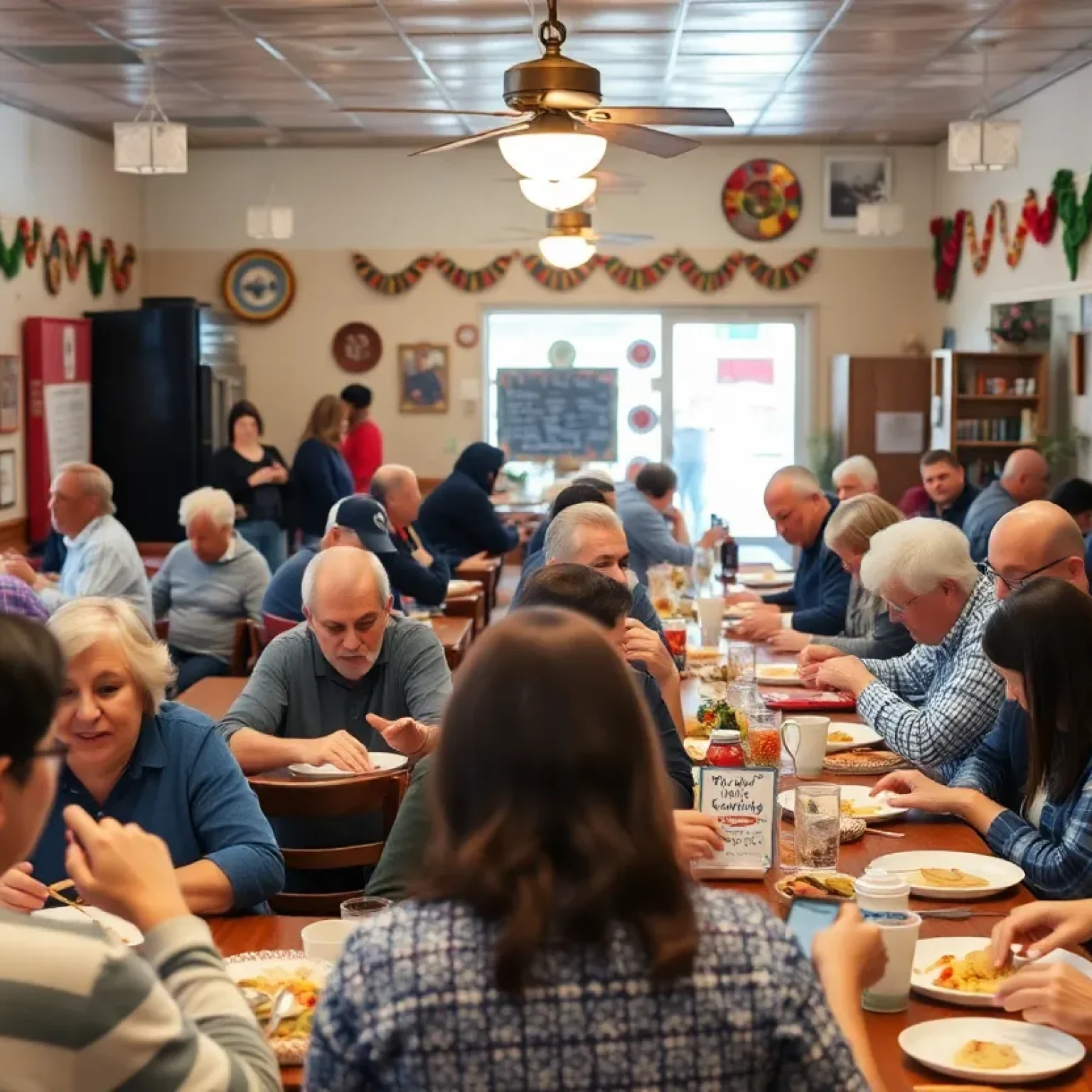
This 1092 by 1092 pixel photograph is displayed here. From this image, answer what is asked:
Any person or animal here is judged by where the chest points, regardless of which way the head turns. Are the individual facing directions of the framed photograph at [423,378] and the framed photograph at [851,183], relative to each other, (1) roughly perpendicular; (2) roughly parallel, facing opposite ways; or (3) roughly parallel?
roughly parallel

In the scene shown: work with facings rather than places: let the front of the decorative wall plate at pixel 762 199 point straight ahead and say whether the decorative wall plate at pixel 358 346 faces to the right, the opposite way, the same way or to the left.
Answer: the same way

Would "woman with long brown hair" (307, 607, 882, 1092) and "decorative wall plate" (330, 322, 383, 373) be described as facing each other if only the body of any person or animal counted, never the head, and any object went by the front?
yes

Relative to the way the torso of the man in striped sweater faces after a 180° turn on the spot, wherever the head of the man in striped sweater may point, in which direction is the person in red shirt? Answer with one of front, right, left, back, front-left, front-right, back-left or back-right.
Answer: back-right

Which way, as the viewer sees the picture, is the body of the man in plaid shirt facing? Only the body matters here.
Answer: to the viewer's left

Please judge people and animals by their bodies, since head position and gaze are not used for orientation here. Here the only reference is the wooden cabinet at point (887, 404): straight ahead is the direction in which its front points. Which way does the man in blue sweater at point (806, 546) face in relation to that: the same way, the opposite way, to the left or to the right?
to the right

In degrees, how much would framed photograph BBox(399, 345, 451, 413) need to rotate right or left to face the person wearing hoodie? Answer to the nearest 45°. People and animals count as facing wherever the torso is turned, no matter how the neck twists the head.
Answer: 0° — it already faces them

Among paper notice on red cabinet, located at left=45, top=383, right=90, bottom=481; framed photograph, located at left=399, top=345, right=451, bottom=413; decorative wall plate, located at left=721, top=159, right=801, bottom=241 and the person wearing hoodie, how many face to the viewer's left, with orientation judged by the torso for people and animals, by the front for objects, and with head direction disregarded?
0

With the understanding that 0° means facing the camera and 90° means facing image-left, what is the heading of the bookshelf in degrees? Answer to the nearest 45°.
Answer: approximately 0°

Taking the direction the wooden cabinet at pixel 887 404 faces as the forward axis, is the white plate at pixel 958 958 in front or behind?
in front

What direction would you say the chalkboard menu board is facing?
toward the camera

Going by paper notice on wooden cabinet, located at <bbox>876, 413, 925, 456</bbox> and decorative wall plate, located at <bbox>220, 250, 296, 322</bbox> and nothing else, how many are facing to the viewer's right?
0

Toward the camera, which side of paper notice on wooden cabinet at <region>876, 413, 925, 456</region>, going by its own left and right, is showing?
front

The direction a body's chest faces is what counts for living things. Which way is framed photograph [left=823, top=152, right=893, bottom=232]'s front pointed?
toward the camera

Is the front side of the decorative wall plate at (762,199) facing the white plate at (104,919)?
yes

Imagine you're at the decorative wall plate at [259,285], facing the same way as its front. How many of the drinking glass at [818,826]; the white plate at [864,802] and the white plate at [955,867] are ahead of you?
3

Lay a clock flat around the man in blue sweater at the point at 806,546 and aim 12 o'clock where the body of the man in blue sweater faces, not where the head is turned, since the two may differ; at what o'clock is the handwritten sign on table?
The handwritten sign on table is roughly at 9 o'clock from the man in blue sweater.

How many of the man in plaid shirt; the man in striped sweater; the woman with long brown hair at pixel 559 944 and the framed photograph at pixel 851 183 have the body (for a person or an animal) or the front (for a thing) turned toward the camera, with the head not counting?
1
